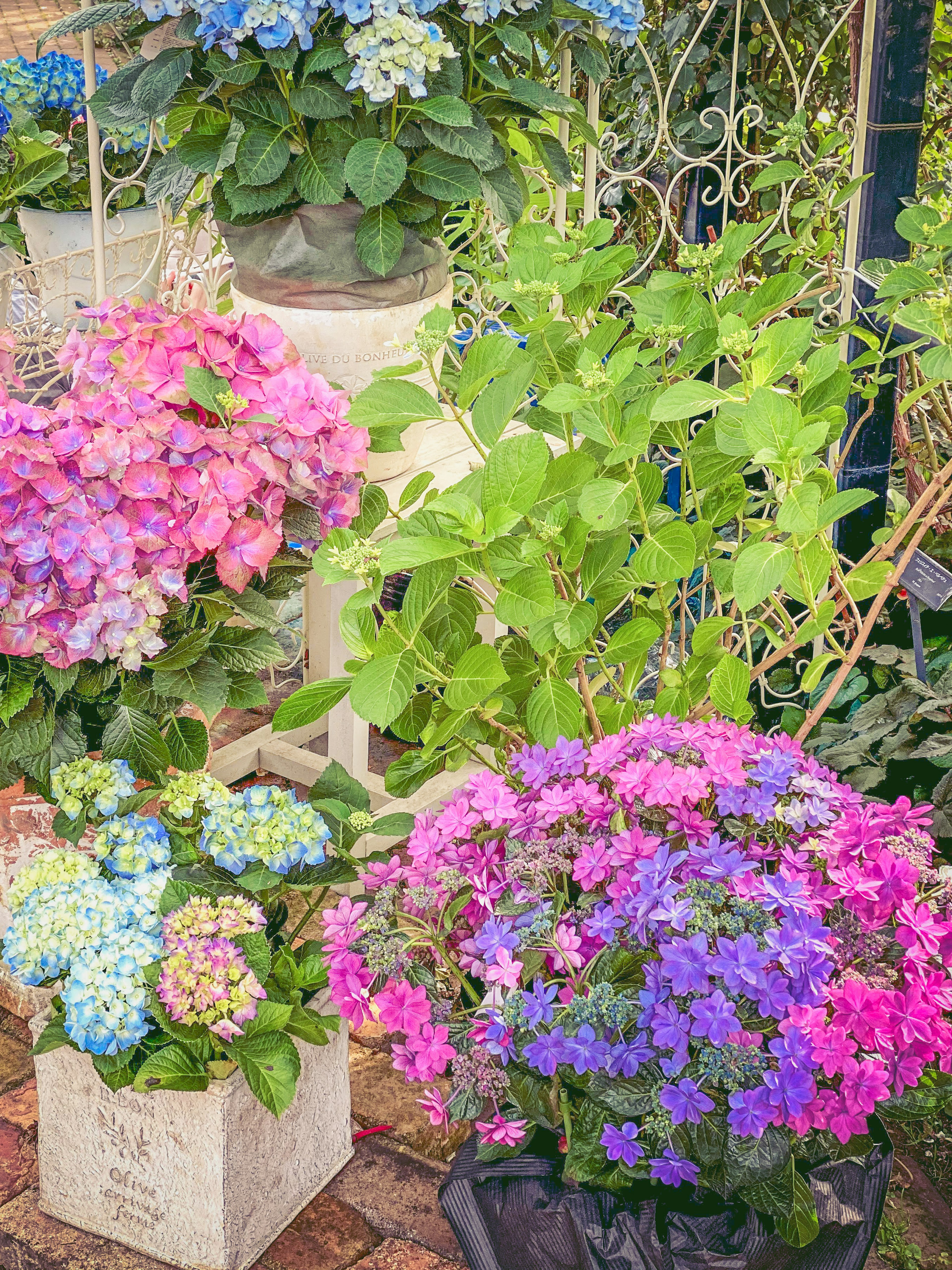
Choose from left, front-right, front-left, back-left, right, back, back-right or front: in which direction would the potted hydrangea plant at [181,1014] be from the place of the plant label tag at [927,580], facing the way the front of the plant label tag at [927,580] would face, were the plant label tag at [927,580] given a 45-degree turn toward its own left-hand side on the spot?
right

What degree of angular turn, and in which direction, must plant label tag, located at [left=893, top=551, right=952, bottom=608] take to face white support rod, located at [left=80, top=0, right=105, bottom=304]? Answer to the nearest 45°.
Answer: approximately 90° to its right

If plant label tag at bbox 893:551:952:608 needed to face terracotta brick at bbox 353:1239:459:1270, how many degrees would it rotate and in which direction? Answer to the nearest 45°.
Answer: approximately 45° to its right

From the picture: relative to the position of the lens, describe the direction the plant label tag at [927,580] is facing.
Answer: facing the viewer

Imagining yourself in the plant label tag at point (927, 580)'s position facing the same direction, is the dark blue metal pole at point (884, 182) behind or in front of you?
behind

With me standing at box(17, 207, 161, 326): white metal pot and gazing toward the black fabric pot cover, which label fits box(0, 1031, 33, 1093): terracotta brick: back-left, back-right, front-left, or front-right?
front-right

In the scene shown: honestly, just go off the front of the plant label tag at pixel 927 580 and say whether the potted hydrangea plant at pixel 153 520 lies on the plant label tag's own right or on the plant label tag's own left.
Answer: on the plant label tag's own right

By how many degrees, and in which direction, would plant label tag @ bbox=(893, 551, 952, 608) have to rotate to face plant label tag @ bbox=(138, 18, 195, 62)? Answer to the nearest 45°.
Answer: approximately 90° to its right

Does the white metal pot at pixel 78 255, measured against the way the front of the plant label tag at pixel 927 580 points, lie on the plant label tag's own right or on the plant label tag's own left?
on the plant label tag's own right

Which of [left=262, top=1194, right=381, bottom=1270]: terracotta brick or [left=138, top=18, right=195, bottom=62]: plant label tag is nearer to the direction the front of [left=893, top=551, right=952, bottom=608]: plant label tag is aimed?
the terracotta brick

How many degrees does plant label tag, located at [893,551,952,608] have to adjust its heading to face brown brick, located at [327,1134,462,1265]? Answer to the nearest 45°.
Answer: approximately 45° to its right
